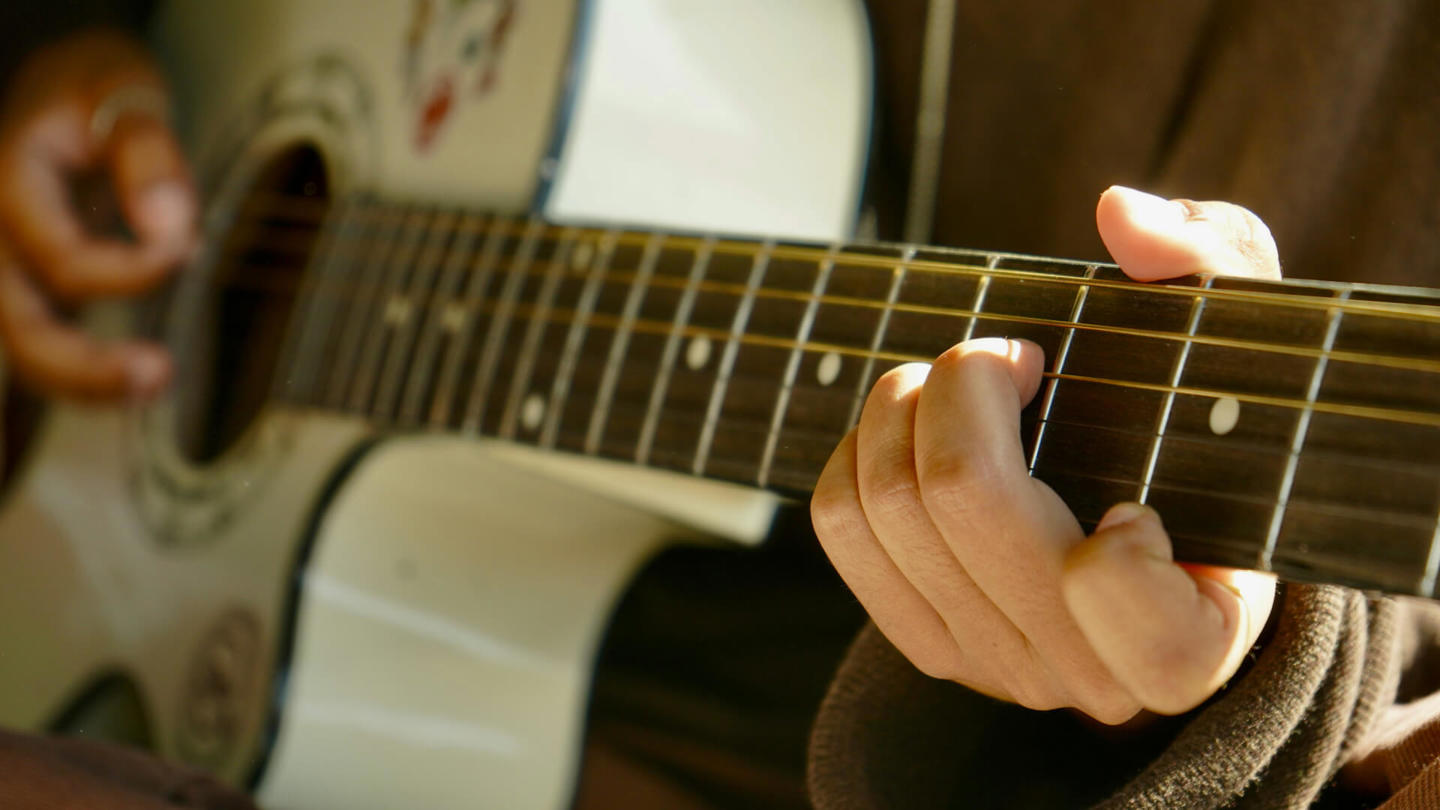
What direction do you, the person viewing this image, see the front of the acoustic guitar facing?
facing the viewer and to the left of the viewer
